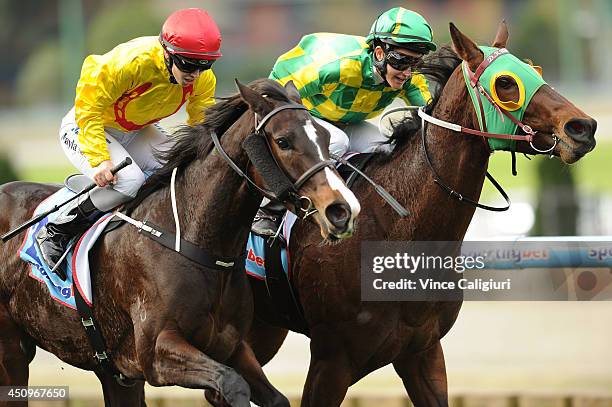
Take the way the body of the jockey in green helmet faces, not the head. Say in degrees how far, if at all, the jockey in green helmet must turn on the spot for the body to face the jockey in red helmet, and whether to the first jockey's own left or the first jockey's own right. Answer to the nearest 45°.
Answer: approximately 135° to the first jockey's own right

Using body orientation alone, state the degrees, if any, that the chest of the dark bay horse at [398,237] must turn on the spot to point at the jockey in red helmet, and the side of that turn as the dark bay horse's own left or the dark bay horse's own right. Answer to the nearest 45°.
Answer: approximately 135° to the dark bay horse's own right

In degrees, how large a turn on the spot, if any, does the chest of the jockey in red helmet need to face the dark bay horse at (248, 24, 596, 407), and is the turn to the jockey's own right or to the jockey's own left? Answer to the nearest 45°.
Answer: approximately 45° to the jockey's own left

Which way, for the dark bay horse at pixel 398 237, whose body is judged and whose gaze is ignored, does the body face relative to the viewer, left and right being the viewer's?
facing the viewer and to the right of the viewer

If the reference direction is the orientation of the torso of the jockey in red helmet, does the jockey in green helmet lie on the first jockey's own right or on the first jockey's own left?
on the first jockey's own left

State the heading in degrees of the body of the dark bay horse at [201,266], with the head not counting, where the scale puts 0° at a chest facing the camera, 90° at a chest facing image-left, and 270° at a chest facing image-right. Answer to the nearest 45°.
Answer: approximately 315°

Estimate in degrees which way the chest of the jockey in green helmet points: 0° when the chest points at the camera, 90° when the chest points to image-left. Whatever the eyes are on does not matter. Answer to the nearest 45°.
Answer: approximately 315°
